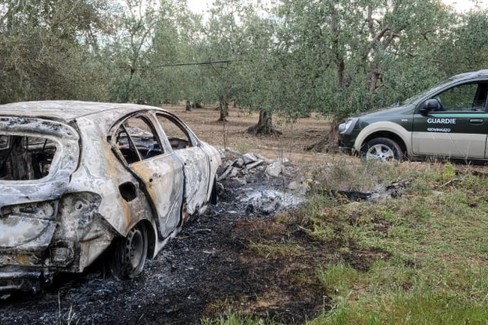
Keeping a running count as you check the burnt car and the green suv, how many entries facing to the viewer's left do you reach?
1

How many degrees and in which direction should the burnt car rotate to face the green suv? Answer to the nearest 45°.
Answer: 0° — it already faces it

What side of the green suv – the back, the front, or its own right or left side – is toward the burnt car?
front

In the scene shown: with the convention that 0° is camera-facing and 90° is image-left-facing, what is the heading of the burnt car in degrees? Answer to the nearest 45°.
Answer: approximately 225°

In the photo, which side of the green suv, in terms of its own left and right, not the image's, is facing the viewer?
left

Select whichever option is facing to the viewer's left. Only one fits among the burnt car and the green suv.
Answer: the green suv
